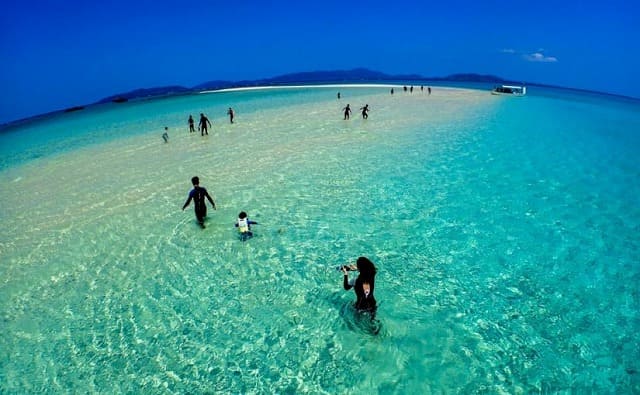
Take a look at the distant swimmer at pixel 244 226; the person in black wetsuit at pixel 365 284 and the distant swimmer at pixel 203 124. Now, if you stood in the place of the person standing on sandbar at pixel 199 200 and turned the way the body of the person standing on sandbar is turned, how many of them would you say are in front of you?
1

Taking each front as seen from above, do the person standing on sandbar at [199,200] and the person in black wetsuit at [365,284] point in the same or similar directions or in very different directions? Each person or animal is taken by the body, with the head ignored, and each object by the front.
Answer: same or similar directions

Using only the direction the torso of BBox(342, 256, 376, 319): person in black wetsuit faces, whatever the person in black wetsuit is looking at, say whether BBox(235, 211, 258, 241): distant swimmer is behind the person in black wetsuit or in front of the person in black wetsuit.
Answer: in front

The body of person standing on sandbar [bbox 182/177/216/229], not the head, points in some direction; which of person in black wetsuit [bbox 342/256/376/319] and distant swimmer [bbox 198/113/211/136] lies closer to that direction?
the distant swimmer

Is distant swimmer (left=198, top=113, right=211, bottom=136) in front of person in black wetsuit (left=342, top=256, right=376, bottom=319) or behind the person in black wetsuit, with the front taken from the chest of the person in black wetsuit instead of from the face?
in front

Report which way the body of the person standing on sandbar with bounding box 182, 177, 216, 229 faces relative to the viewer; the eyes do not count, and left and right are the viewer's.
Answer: facing away from the viewer

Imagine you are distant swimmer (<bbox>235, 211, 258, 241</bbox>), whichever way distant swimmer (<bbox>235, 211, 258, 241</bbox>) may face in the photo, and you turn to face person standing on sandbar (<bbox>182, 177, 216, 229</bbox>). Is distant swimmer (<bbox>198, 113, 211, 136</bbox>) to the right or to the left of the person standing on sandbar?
right

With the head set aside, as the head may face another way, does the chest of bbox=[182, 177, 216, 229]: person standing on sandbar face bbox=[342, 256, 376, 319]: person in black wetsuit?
no

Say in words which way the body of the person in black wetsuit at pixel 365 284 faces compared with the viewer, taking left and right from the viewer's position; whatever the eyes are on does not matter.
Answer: facing away from the viewer and to the left of the viewer

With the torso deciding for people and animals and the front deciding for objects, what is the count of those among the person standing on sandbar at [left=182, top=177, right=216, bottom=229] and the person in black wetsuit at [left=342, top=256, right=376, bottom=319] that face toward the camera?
0

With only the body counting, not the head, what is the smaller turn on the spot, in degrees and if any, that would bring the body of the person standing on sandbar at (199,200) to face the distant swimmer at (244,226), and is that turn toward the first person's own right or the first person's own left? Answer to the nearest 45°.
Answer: approximately 135° to the first person's own right

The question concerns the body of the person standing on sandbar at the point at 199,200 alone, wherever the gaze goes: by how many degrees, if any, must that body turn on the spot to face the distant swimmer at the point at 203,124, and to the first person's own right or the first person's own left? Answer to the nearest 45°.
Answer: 0° — they already face them

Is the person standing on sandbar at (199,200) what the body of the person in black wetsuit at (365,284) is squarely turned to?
yes
